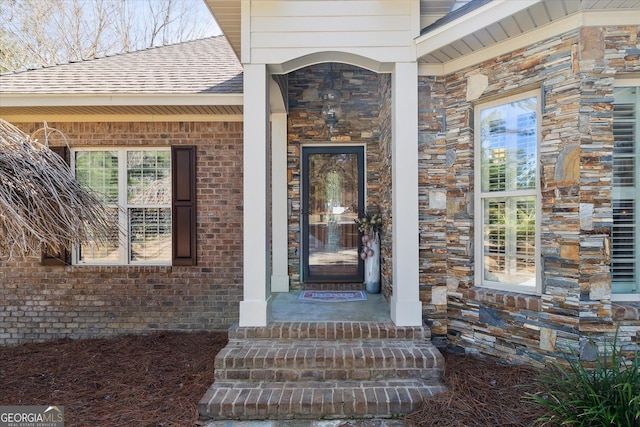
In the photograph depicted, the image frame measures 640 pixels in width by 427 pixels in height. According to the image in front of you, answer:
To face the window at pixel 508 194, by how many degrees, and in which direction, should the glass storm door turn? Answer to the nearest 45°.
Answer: approximately 45° to its left

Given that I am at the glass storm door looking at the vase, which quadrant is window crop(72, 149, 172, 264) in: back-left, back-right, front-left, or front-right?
back-right

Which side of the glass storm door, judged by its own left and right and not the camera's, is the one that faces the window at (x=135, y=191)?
right

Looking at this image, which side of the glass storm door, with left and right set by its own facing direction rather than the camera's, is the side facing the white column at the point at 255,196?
front

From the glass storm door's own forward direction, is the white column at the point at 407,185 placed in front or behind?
in front

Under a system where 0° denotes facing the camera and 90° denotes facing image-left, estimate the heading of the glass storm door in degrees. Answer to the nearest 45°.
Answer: approximately 0°
